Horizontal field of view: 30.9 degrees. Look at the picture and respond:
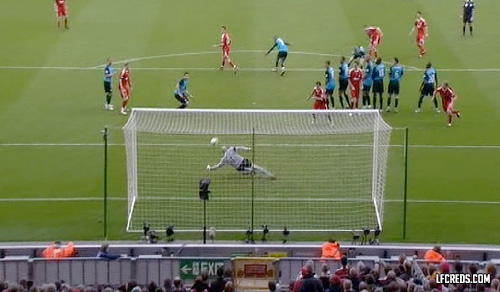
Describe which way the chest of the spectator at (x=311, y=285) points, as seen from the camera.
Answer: away from the camera

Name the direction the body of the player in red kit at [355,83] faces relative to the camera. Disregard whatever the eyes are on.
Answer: toward the camera

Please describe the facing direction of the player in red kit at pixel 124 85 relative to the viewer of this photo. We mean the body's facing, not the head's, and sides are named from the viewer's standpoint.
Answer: facing to the right of the viewer

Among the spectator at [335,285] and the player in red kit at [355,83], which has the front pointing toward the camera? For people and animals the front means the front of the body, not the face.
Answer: the player in red kit

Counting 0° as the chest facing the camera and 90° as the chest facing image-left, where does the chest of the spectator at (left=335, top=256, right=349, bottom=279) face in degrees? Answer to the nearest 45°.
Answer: approximately 180°

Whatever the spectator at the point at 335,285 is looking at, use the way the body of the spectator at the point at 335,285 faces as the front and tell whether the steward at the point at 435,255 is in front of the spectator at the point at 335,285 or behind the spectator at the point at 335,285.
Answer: in front

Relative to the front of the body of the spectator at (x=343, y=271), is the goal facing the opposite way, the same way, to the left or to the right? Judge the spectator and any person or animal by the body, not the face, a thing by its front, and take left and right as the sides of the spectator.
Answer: the same way

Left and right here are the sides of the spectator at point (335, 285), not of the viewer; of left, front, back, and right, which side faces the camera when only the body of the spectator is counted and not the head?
back

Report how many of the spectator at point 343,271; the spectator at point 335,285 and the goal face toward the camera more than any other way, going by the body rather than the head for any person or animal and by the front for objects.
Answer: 0

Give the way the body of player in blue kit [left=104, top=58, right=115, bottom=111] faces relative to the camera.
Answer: to the viewer's right

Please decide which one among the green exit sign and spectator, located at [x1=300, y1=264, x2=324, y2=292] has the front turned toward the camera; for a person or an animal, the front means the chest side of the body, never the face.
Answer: the green exit sign

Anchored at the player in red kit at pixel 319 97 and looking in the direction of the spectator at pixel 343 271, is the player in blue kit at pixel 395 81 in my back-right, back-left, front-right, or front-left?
back-left

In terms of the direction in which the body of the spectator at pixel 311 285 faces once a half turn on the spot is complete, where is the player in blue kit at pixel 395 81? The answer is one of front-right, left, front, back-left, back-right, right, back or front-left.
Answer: back

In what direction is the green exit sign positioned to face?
toward the camera

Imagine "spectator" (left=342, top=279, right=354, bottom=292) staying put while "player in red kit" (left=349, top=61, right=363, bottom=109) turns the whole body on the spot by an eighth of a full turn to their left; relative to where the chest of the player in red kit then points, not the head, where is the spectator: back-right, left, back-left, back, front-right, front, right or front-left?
front-right

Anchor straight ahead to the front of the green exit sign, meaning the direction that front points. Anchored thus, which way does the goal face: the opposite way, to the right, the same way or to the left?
the opposite way

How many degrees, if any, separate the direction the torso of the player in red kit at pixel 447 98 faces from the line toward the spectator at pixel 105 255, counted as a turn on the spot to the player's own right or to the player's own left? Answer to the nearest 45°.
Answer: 0° — they already face them

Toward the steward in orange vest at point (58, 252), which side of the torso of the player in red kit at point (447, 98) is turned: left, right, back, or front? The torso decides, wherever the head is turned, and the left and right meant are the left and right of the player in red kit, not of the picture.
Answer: front

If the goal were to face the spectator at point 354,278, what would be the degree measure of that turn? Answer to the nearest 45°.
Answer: approximately 180°

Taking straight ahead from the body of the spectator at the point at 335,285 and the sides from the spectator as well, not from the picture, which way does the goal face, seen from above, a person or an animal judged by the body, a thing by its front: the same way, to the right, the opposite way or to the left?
the same way
